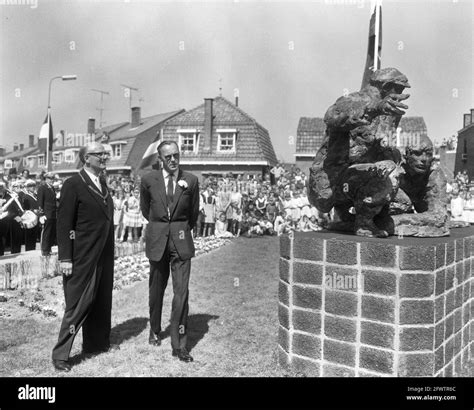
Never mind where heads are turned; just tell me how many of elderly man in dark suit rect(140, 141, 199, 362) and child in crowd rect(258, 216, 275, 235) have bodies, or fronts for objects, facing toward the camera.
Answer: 2

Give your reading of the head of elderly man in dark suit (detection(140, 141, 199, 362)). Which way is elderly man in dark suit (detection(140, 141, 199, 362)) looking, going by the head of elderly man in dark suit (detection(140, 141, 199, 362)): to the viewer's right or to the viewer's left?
to the viewer's right

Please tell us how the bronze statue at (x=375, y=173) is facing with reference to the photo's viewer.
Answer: facing the viewer and to the right of the viewer

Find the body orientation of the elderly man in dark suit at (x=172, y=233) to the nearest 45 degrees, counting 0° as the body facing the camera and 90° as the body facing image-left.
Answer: approximately 0°

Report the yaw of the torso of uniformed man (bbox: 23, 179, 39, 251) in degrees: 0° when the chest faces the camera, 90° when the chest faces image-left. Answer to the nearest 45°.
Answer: approximately 315°

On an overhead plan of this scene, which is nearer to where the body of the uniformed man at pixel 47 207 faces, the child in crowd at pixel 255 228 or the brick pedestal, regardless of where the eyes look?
the brick pedestal

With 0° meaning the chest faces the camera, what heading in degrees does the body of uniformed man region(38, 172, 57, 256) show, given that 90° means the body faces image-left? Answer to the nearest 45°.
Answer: approximately 315°

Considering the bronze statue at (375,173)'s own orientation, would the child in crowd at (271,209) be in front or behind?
behind

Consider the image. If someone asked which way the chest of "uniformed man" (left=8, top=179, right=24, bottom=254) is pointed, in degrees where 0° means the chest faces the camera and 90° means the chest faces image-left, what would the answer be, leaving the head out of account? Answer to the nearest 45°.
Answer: approximately 315°
